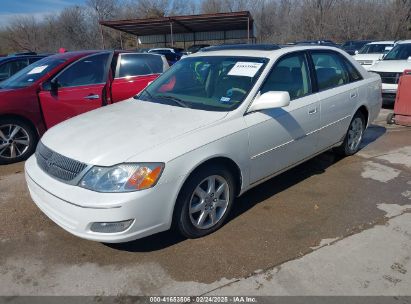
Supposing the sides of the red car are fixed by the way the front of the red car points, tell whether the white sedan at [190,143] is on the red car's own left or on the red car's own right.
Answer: on the red car's own left

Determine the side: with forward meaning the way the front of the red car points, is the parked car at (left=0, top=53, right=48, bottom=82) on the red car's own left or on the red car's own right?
on the red car's own right

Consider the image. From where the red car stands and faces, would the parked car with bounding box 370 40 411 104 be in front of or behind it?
behind

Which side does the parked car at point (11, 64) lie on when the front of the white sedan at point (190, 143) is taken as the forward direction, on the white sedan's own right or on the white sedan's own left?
on the white sedan's own right

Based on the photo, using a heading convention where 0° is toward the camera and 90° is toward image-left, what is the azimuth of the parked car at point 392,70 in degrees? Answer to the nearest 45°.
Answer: approximately 45°

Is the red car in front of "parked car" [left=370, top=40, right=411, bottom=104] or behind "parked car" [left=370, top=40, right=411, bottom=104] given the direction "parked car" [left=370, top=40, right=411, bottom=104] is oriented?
in front

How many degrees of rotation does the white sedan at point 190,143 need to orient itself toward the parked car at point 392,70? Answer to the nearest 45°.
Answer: approximately 180°

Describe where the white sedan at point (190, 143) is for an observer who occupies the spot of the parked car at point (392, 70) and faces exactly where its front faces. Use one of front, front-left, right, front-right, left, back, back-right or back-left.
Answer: front-left

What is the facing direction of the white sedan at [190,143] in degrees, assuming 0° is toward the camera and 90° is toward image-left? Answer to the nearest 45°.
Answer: approximately 45°

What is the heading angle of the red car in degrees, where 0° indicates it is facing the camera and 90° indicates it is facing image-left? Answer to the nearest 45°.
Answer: approximately 45°
